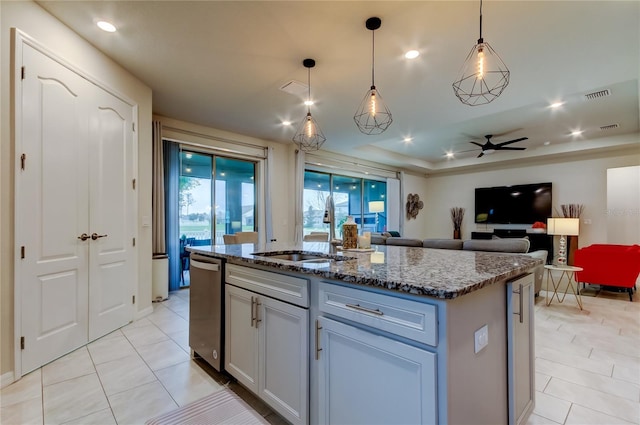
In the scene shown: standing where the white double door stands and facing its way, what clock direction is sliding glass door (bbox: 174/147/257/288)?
The sliding glass door is roughly at 9 o'clock from the white double door.

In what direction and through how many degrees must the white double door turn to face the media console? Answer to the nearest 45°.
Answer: approximately 45° to its left

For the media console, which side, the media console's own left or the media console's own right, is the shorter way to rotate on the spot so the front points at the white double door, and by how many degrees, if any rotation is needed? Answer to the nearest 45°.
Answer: approximately 45° to the media console's own right

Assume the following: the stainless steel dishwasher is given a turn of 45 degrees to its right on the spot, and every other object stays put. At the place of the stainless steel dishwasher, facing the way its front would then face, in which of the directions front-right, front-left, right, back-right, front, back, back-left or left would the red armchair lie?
back

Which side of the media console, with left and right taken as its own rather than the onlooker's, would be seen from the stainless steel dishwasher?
front

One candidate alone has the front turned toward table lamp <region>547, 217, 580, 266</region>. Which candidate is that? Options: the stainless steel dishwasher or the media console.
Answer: the media console

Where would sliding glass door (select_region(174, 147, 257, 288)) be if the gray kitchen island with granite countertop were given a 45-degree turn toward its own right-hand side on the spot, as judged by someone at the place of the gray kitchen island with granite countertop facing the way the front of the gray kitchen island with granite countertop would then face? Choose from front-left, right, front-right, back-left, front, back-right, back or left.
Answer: front-right

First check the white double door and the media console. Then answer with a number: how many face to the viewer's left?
0

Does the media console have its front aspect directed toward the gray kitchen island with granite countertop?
yes

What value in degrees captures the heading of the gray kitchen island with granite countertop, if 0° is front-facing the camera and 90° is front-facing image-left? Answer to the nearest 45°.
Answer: approximately 45°

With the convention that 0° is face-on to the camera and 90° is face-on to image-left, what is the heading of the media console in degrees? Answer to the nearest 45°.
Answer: approximately 0°
